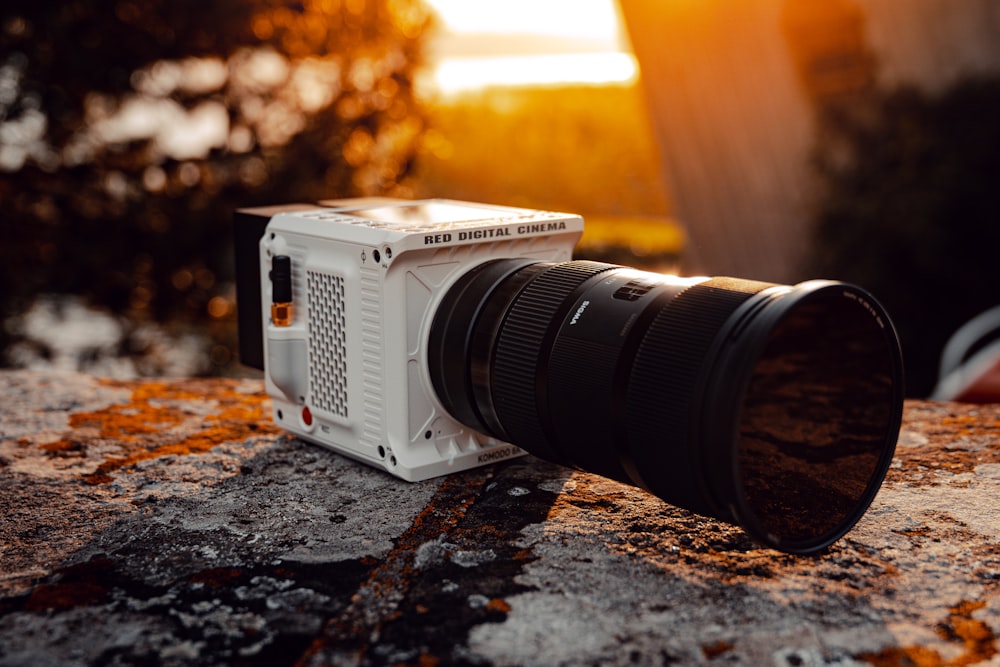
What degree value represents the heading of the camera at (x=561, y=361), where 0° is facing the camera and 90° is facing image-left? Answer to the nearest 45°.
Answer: approximately 315°

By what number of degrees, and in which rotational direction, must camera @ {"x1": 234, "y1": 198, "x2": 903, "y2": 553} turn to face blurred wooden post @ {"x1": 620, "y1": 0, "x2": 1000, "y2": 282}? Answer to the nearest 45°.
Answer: approximately 135° to its left
